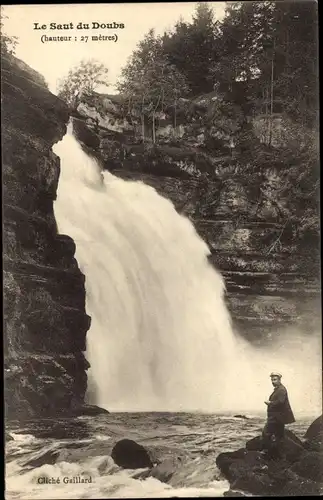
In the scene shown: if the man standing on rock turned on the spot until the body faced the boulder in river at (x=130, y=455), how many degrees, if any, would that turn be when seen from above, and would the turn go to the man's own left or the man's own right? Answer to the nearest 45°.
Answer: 0° — they already face it

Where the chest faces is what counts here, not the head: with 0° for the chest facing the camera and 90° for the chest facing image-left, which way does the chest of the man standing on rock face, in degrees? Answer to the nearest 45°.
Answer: approximately 90°
